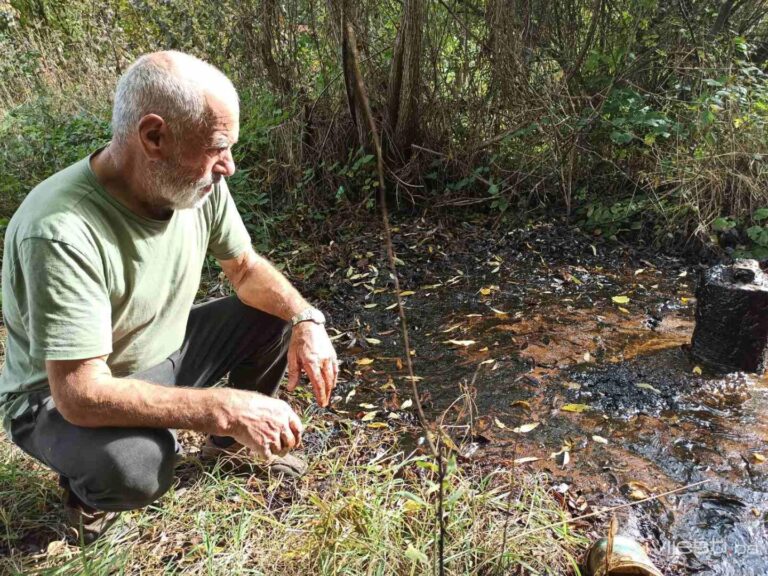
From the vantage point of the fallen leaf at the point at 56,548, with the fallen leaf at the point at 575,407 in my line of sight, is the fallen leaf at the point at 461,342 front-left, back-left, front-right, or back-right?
front-left

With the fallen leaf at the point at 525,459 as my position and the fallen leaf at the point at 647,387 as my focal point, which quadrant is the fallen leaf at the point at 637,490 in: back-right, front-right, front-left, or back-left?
front-right

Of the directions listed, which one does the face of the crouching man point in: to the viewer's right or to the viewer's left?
to the viewer's right

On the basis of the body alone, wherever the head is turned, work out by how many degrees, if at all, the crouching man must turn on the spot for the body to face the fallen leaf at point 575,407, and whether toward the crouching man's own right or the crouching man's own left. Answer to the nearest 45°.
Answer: approximately 45° to the crouching man's own left

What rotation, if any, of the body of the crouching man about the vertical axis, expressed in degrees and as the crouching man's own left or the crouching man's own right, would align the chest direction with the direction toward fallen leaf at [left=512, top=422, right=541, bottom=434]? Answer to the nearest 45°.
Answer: approximately 45° to the crouching man's own left

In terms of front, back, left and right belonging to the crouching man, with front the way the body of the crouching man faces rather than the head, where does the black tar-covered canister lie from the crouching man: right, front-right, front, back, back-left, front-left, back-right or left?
front-left

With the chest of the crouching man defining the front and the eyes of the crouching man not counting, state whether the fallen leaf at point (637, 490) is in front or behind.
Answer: in front

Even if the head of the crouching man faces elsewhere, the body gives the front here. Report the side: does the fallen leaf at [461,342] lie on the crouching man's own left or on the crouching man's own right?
on the crouching man's own left

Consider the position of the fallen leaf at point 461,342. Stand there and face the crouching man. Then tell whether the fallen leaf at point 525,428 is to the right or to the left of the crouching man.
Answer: left

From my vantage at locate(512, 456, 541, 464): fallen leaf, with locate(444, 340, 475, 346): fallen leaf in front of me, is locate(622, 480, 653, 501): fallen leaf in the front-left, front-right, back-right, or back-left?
back-right

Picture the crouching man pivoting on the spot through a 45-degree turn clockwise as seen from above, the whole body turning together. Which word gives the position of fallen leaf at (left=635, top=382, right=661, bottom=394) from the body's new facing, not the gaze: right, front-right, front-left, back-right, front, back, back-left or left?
left

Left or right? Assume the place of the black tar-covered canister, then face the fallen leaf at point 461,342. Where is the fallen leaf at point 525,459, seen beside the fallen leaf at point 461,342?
left
